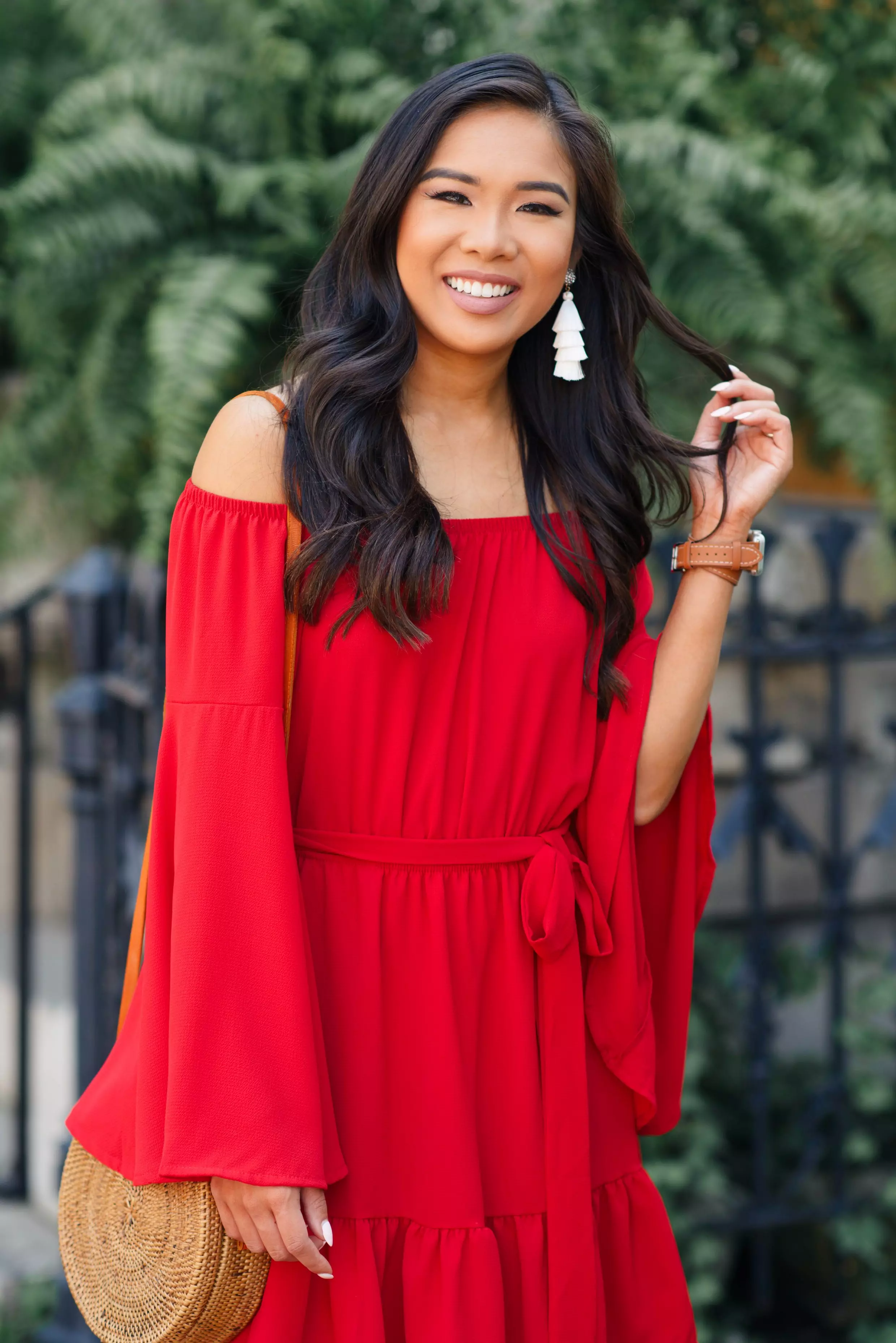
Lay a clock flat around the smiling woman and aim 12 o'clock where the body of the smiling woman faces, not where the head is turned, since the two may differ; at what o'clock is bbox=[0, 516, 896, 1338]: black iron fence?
The black iron fence is roughly at 7 o'clock from the smiling woman.

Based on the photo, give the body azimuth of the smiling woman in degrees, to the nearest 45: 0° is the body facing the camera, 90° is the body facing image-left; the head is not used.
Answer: approximately 0°
